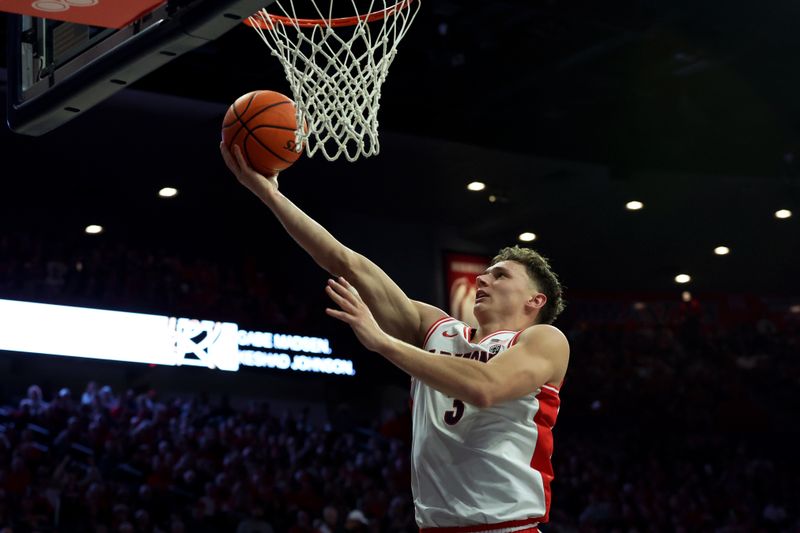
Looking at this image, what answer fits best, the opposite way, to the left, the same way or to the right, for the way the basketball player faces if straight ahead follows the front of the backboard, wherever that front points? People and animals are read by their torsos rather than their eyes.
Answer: the opposite way

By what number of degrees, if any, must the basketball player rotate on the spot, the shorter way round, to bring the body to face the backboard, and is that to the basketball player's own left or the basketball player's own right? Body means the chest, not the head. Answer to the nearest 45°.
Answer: approximately 45° to the basketball player's own right
